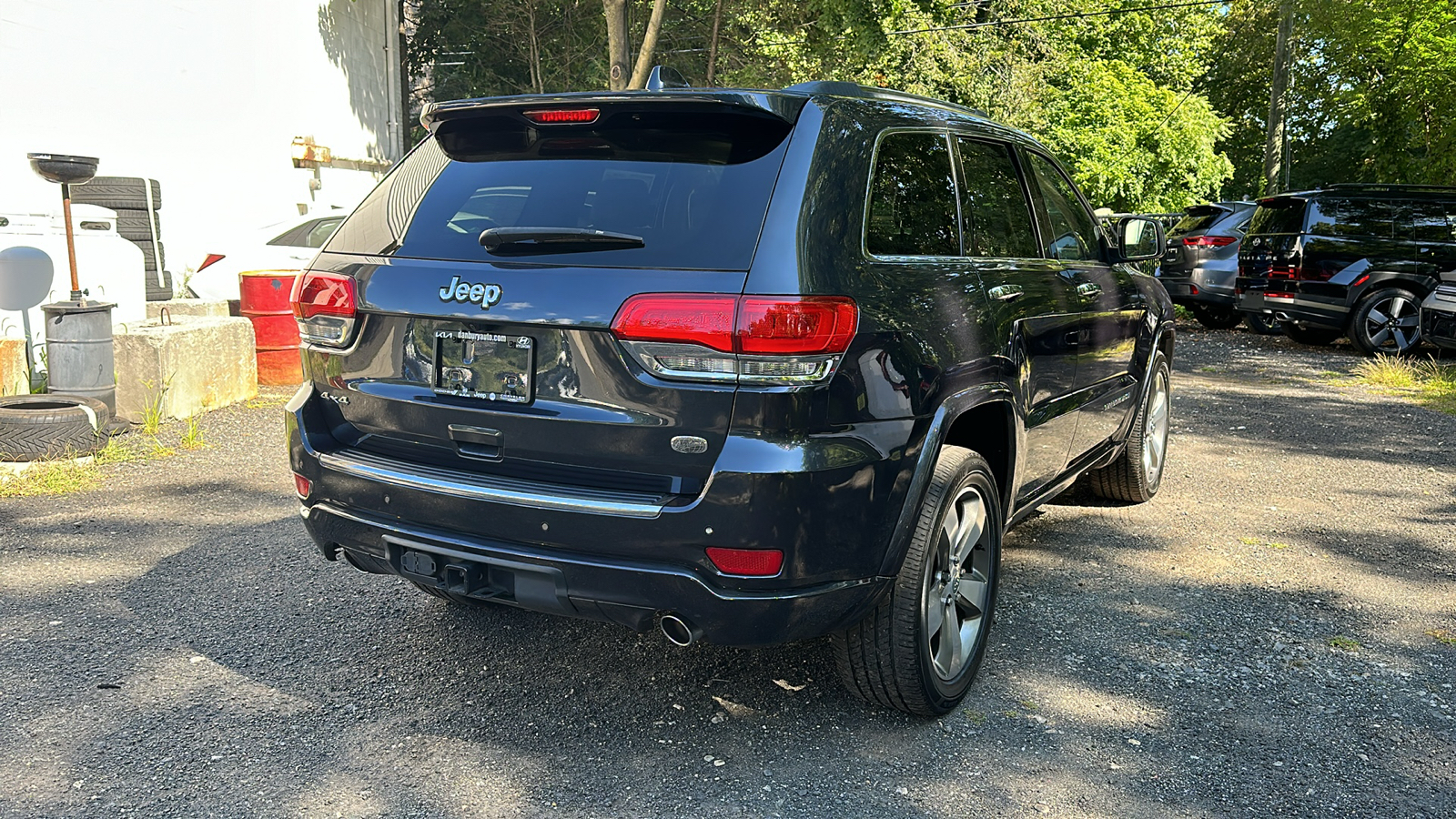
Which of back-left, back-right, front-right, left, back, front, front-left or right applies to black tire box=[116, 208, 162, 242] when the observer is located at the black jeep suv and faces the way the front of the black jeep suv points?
left

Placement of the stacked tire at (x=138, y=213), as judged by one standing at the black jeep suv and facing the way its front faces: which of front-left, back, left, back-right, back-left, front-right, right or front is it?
left

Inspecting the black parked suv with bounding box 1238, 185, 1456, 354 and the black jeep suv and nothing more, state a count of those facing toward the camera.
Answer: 0

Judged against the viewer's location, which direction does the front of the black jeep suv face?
facing away from the viewer and to the right of the viewer

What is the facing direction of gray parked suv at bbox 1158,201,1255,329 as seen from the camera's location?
facing away from the viewer and to the right of the viewer

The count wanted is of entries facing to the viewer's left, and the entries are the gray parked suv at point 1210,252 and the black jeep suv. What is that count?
0

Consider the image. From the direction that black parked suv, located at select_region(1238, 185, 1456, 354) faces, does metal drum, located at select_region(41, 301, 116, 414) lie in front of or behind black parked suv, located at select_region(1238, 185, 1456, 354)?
behind

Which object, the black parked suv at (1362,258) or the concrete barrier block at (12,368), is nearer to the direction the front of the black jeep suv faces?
the black parked suv

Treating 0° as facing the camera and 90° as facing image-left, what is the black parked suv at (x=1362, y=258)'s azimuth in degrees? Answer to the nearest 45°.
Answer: approximately 225°

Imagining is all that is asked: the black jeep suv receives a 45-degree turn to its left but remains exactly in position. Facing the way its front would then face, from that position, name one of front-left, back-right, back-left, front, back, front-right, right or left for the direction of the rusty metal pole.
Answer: front-left

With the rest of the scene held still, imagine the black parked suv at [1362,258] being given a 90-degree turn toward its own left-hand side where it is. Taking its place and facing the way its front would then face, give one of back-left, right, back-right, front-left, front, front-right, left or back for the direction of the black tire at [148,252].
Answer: left

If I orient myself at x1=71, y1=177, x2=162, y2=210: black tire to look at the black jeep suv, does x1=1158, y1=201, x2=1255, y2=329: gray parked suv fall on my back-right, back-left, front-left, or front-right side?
front-left
